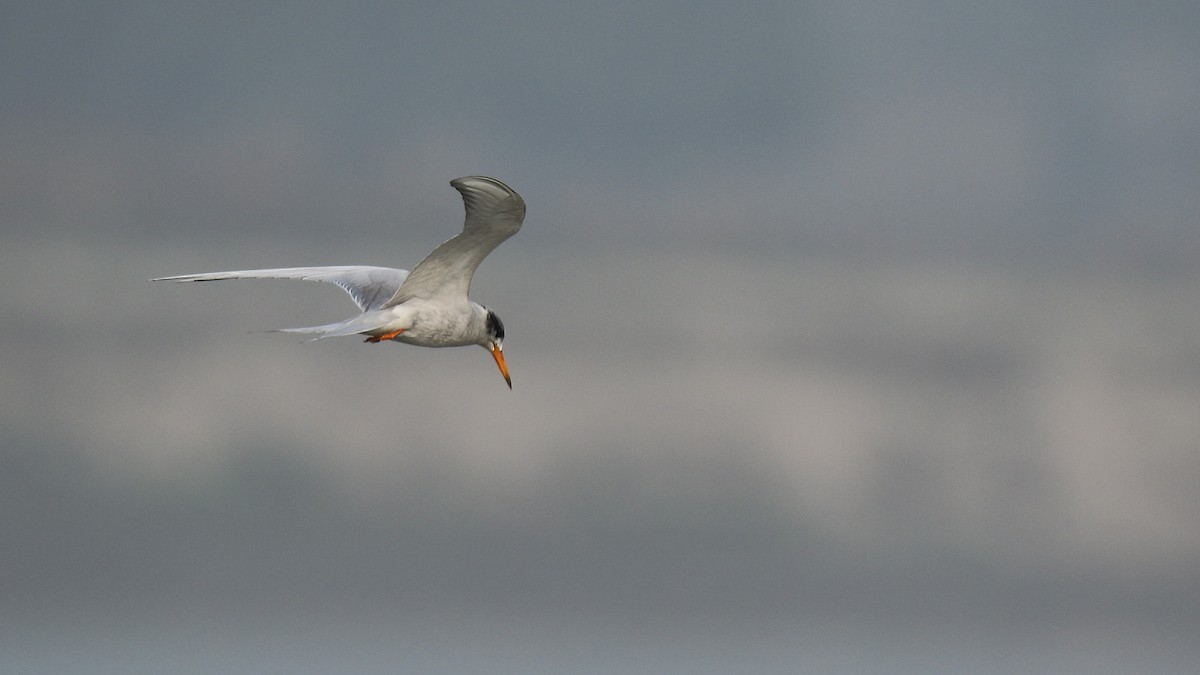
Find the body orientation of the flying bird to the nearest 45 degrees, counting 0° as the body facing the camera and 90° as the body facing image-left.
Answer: approximately 270°
